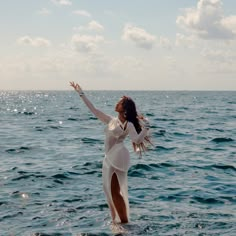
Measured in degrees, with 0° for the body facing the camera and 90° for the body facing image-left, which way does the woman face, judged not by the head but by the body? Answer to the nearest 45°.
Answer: approximately 45°
